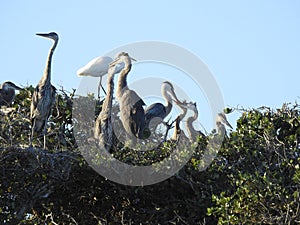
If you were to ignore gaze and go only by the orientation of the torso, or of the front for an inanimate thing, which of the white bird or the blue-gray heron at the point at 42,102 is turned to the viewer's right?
the white bird

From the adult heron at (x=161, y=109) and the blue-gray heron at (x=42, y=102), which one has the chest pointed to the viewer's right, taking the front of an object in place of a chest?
the adult heron

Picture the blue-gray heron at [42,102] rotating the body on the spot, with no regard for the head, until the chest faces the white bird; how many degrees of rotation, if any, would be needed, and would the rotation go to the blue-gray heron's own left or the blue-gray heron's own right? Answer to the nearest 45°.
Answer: approximately 135° to the blue-gray heron's own left

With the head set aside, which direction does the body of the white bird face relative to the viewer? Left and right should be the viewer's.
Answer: facing to the right of the viewer

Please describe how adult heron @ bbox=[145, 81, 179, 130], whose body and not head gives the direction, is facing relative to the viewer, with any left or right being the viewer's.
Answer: facing to the right of the viewer
